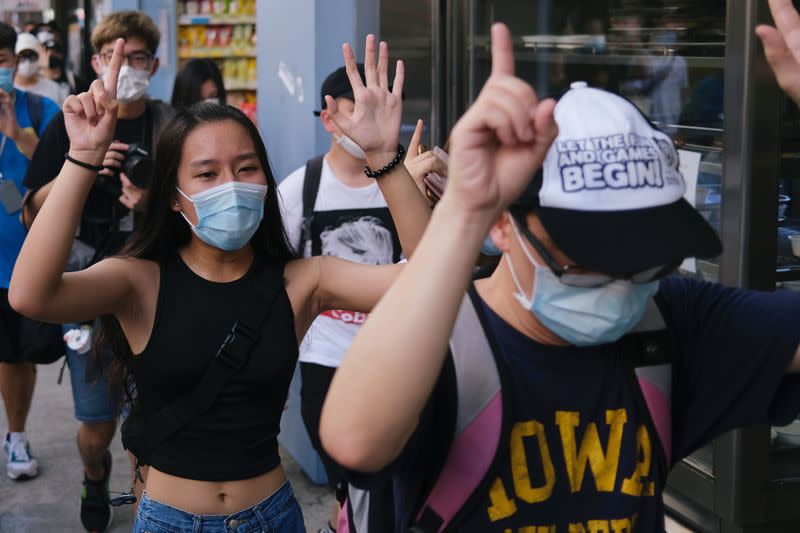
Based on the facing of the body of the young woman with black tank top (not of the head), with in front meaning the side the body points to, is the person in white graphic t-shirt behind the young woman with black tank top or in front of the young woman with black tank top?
behind

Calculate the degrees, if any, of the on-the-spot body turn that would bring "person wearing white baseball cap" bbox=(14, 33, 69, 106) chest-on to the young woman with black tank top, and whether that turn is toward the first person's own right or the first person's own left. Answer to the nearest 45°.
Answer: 0° — they already face them

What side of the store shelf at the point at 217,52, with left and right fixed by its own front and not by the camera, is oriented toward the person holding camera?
front

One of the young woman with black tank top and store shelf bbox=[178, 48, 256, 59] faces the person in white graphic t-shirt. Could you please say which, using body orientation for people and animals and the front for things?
the store shelf

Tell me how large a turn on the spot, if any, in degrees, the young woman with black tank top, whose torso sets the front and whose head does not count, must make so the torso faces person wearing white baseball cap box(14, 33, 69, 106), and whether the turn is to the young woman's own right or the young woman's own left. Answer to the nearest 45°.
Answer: approximately 180°

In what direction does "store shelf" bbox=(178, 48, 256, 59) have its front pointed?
toward the camera

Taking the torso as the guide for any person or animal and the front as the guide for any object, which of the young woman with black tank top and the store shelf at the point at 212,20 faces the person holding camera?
the store shelf

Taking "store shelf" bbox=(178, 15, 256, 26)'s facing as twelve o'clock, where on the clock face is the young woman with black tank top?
The young woman with black tank top is roughly at 12 o'clock from the store shelf.

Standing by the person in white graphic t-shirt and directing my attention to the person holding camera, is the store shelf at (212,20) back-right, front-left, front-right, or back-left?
front-right

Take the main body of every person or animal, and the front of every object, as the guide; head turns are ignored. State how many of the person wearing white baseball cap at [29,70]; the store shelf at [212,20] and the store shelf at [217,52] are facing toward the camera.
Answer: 3

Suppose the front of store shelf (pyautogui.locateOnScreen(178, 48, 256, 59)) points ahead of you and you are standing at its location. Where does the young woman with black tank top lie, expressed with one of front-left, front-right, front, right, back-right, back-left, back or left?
front

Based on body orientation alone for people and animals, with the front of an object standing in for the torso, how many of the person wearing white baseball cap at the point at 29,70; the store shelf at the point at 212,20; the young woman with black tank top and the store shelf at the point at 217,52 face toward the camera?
4

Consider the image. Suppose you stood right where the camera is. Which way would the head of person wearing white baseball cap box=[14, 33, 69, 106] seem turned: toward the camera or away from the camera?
toward the camera

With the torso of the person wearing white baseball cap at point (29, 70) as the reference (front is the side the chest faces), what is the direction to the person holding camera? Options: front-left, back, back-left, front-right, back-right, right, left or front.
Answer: front

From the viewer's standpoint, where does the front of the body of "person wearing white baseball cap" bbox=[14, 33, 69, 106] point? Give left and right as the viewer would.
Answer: facing the viewer

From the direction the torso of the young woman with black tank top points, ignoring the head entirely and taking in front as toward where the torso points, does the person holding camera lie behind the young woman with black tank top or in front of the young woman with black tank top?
behind

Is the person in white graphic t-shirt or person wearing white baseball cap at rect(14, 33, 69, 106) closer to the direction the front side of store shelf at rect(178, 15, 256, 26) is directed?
the person in white graphic t-shirt

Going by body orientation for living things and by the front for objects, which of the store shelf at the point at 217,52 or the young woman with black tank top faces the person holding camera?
the store shelf
